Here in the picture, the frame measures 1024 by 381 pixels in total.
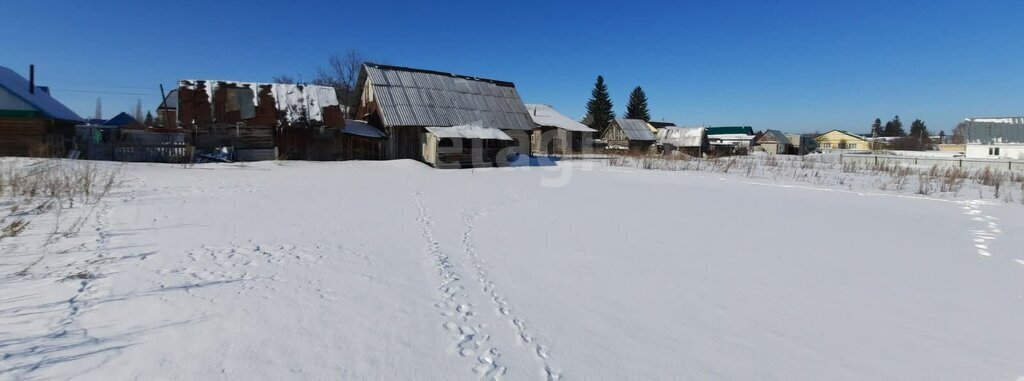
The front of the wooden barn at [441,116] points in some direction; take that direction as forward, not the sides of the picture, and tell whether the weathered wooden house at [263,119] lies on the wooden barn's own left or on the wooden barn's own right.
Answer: on the wooden barn's own right

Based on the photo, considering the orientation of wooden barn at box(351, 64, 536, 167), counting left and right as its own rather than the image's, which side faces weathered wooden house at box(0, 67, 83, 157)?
right

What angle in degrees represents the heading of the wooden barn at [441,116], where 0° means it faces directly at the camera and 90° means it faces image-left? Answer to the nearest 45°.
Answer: approximately 0°

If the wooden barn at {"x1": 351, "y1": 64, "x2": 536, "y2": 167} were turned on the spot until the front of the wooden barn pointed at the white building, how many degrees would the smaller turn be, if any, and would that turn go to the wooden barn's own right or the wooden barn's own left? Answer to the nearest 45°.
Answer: approximately 90° to the wooden barn's own left

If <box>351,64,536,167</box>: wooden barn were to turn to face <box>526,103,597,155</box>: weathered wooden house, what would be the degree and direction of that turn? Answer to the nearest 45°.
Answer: approximately 135° to its left
